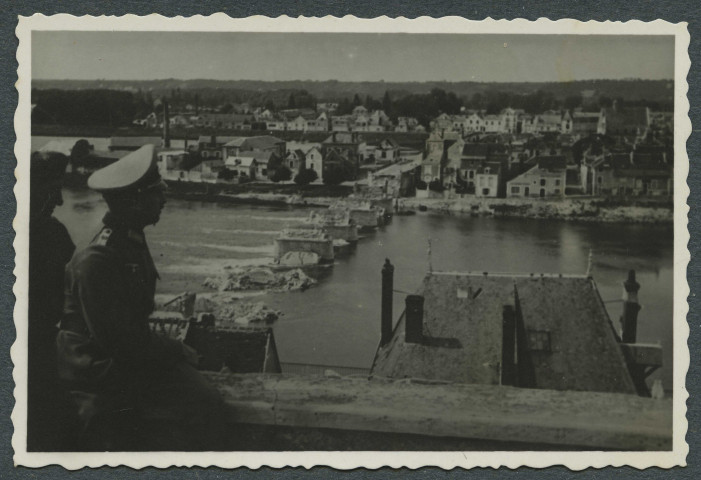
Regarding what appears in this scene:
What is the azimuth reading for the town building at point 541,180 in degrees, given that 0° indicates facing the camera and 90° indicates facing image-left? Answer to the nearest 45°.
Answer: approximately 0°
